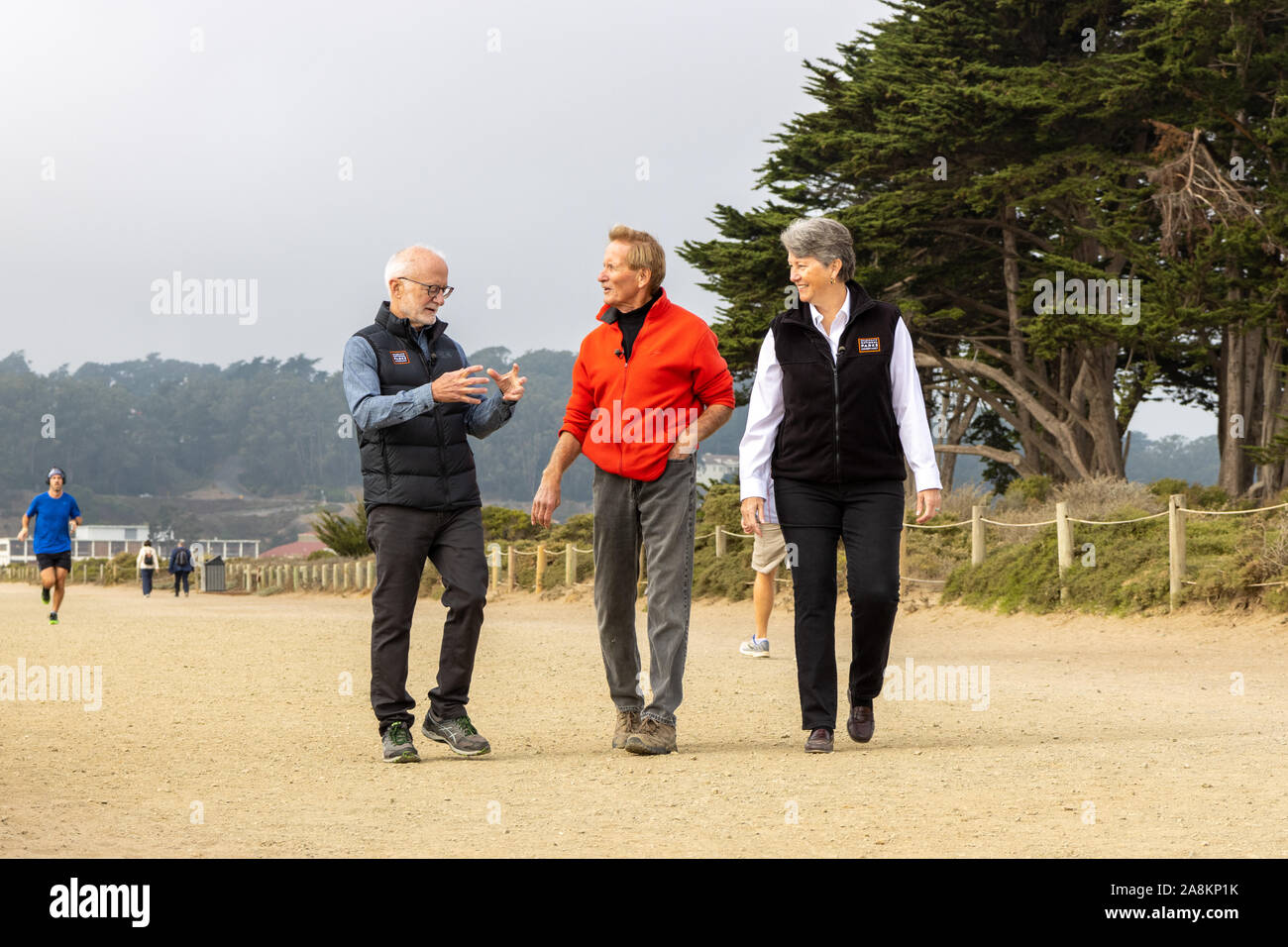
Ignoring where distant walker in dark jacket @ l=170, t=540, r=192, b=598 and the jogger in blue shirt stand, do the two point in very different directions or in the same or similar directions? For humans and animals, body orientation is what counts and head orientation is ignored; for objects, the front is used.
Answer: very different directions

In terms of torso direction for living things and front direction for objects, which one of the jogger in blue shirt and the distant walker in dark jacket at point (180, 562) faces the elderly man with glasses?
the jogger in blue shirt

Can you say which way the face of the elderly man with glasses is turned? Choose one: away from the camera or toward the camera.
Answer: toward the camera

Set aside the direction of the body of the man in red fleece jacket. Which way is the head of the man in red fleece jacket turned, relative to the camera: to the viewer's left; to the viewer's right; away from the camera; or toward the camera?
to the viewer's left

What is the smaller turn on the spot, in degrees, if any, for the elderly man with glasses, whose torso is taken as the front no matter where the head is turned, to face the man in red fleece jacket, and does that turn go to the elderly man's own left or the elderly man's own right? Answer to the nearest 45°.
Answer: approximately 45° to the elderly man's own left

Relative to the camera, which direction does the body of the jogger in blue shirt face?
toward the camera

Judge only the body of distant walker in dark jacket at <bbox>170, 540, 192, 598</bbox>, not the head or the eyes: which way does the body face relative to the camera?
away from the camera

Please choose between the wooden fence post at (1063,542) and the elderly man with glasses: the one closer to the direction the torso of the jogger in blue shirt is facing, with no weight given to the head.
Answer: the elderly man with glasses

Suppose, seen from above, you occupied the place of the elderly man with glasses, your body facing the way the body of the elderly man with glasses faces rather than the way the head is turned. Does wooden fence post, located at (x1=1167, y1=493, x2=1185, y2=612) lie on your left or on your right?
on your left

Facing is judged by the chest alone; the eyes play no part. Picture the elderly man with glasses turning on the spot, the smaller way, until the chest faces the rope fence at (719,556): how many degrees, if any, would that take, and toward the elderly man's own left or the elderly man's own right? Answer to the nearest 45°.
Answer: approximately 135° to the elderly man's own left

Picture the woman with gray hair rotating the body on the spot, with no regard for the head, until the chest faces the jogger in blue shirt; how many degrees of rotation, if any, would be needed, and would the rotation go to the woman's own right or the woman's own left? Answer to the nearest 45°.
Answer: approximately 135° to the woman's own right

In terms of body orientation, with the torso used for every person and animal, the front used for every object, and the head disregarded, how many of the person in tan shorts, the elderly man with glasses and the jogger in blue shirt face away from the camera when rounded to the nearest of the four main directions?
0

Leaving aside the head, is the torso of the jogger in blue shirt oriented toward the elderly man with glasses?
yes

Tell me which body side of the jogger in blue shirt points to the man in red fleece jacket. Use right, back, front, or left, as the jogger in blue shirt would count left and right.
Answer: front

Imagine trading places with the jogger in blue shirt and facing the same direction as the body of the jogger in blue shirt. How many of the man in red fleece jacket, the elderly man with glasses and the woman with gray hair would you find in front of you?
3

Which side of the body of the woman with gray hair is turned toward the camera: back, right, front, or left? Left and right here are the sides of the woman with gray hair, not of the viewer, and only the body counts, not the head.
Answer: front
